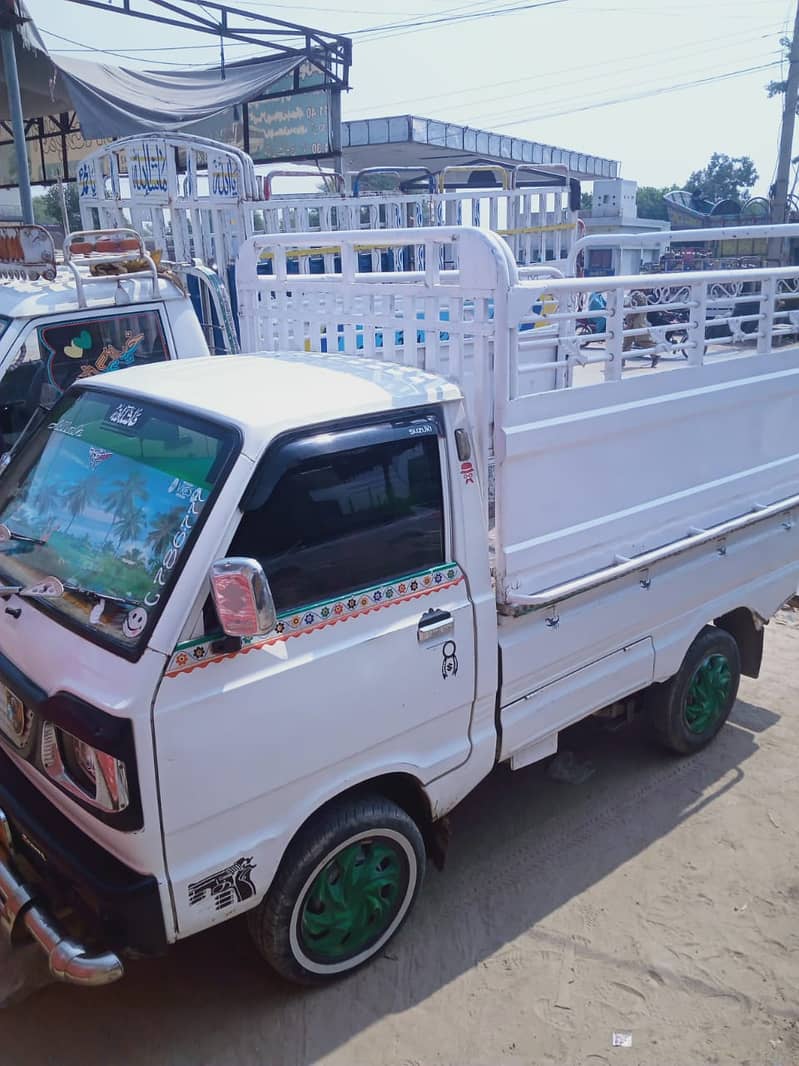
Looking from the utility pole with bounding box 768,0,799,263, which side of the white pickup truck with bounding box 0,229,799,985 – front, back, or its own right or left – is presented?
back

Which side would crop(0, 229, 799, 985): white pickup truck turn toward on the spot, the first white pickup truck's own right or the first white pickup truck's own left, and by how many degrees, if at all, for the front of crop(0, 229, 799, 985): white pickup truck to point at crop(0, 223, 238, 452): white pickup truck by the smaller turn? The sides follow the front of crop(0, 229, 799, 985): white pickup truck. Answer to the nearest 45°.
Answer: approximately 90° to the first white pickup truck's own right

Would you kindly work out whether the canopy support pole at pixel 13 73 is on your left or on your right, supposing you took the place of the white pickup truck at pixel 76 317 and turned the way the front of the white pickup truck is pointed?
on your right

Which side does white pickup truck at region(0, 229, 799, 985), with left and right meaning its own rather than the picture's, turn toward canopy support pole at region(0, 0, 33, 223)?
right

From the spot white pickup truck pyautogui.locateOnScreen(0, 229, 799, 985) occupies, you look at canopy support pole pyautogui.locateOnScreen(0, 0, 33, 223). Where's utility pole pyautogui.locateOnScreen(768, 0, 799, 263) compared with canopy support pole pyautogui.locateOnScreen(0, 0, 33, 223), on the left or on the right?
right

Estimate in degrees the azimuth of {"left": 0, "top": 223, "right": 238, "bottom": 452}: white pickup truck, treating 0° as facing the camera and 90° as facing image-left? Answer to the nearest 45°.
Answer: approximately 45°

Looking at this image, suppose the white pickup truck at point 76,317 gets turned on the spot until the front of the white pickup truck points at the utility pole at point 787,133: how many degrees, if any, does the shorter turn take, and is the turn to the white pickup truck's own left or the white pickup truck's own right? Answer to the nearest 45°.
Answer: approximately 180°

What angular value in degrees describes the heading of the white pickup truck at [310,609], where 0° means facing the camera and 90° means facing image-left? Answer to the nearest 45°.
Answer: approximately 45°
